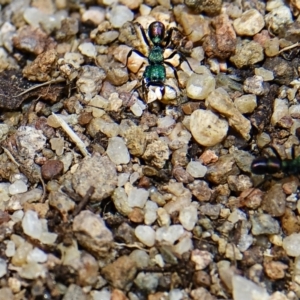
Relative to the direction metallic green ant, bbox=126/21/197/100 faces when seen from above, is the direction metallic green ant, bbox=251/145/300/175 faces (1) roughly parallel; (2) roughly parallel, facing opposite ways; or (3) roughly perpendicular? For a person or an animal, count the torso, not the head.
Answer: roughly perpendicular
